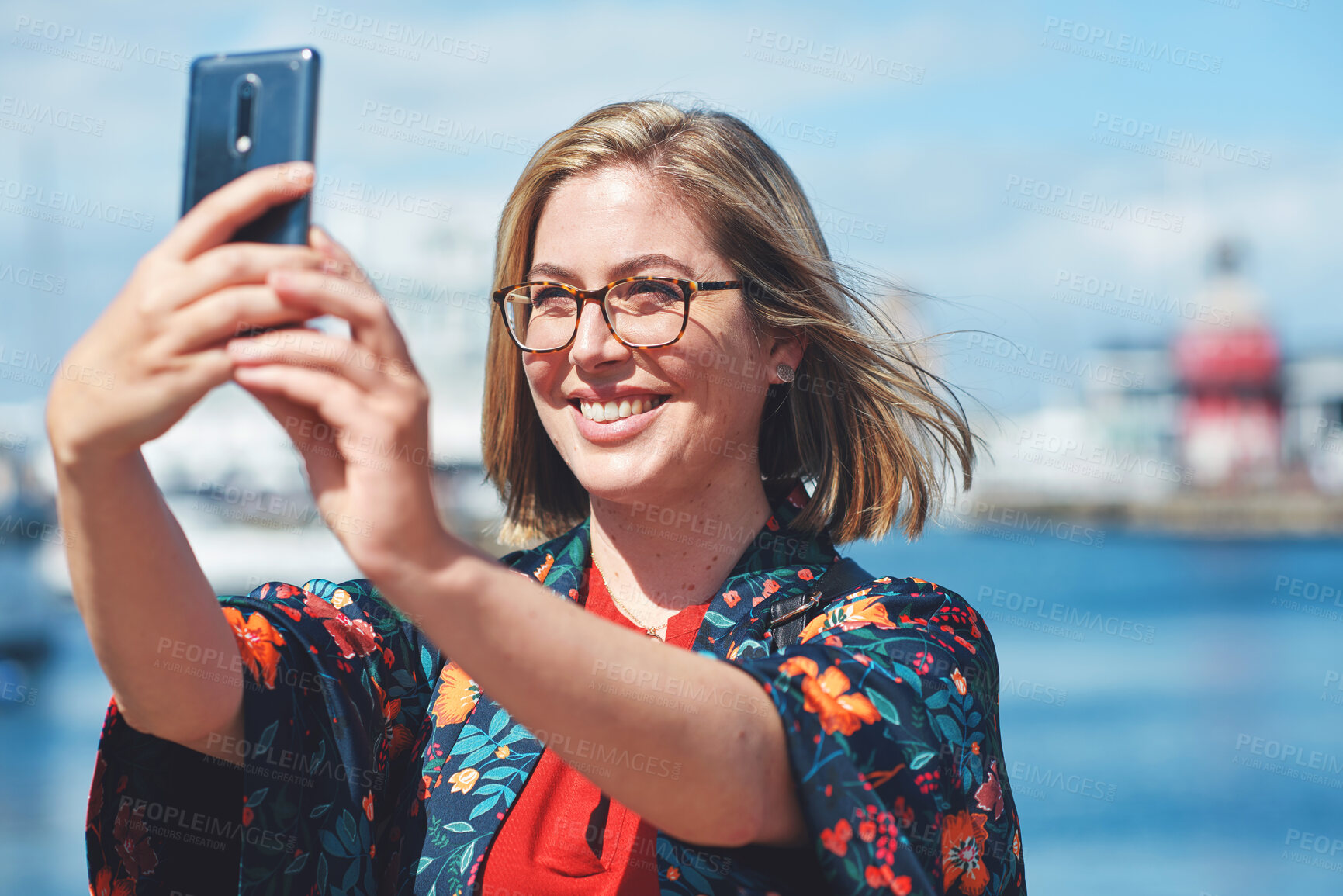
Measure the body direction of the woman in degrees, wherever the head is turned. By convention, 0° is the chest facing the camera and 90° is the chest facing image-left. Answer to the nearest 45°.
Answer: approximately 45°
